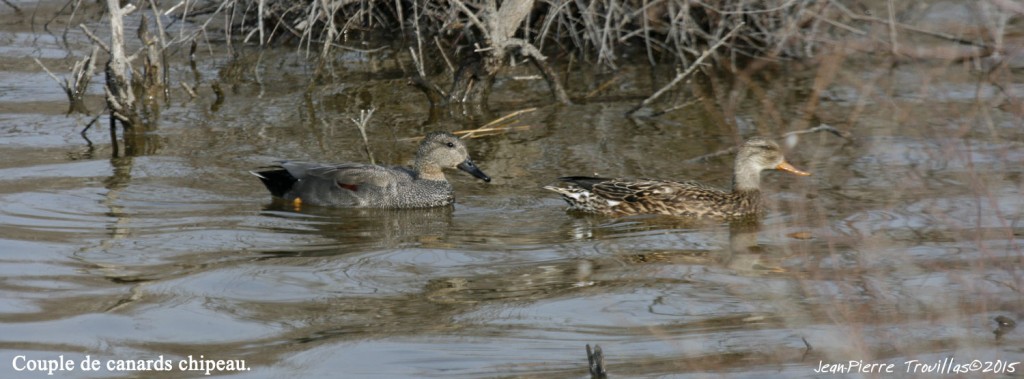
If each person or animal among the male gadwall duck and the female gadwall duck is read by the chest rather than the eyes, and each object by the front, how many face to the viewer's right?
2

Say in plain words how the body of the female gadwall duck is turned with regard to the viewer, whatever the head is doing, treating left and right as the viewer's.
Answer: facing to the right of the viewer

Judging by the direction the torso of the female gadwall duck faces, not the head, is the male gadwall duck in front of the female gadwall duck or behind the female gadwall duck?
behind

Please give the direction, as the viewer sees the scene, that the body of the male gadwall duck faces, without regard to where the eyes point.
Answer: to the viewer's right

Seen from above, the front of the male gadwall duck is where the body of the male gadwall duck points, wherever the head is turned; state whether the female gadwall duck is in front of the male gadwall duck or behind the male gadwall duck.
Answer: in front
